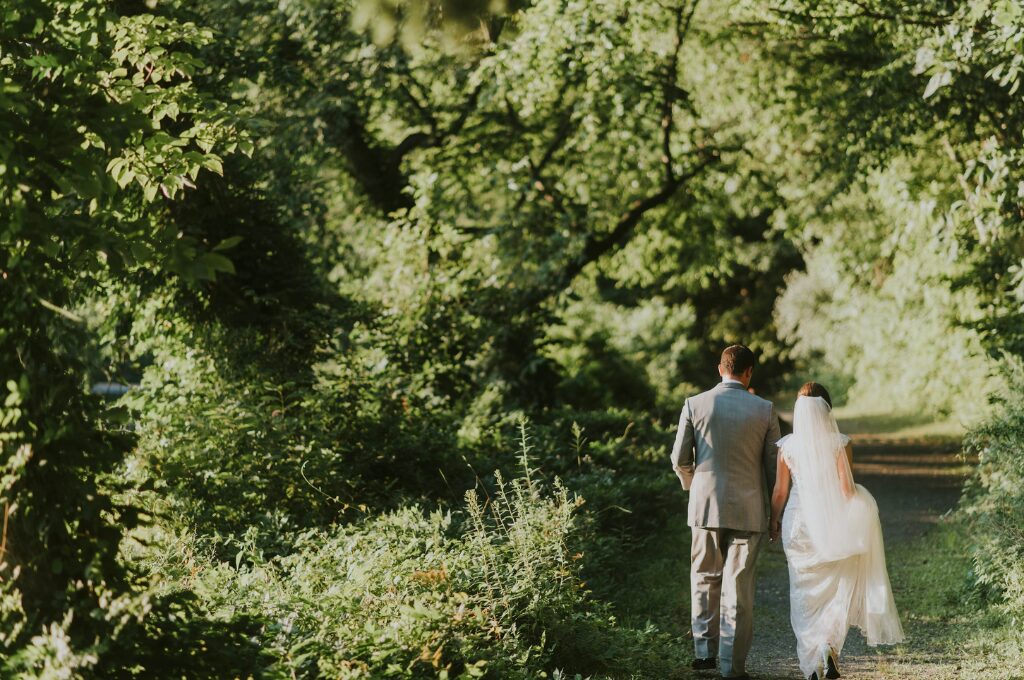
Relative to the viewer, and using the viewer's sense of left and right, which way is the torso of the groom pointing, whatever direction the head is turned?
facing away from the viewer

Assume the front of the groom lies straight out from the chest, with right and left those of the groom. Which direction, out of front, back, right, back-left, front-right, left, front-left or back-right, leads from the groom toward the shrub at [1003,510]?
front-right
